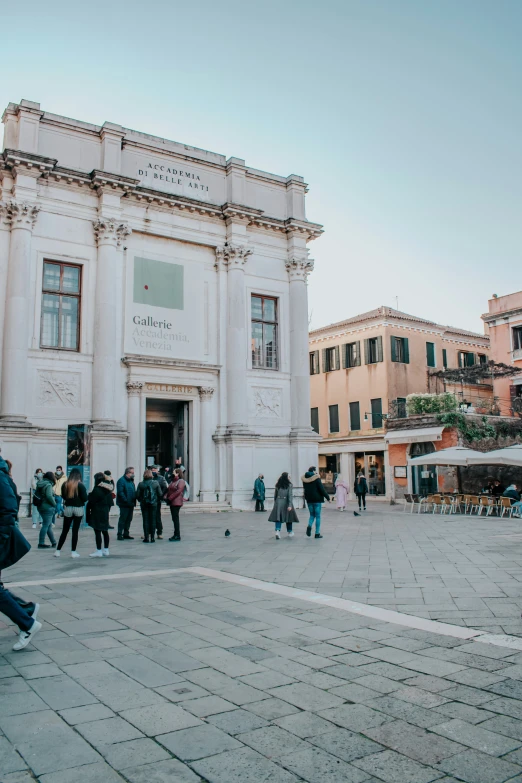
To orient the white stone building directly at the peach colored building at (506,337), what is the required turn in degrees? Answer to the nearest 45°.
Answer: approximately 90° to its left

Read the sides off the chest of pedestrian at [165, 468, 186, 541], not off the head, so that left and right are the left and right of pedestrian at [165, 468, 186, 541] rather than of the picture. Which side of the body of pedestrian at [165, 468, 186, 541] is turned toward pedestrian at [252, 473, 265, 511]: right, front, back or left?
right

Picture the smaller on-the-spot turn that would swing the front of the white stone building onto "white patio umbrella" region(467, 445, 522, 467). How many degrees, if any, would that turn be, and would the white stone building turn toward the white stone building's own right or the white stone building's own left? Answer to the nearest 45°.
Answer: approximately 45° to the white stone building's own left

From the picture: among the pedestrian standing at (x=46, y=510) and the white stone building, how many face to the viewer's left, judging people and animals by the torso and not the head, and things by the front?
0

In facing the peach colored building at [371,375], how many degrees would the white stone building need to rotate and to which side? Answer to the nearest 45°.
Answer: approximately 90° to its left

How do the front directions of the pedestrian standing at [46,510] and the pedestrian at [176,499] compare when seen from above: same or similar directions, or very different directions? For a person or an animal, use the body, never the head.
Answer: very different directions
